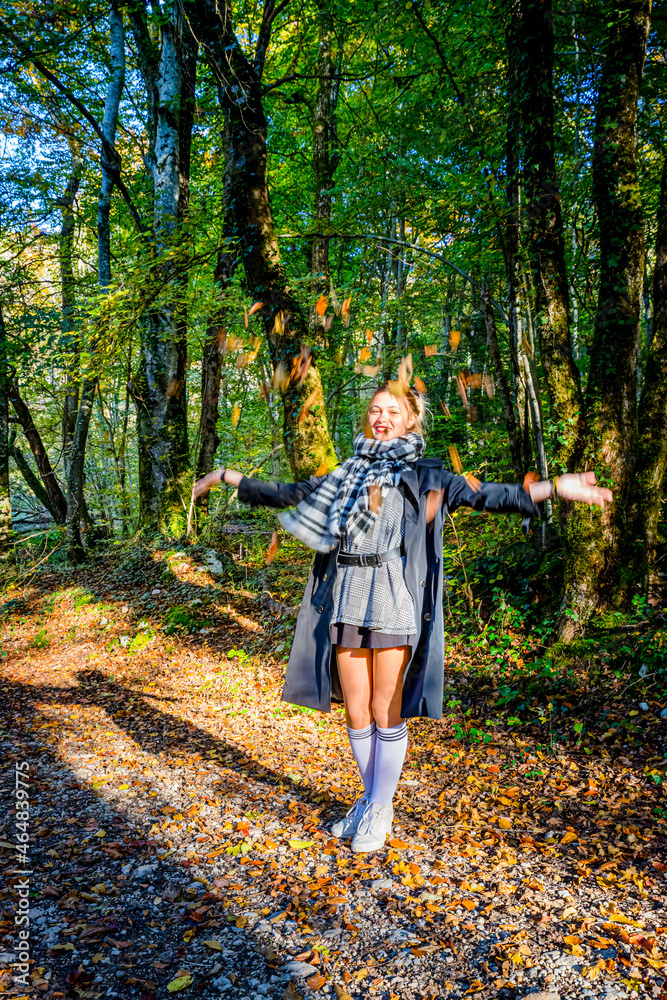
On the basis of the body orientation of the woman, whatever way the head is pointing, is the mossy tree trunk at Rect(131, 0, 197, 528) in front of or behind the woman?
behind

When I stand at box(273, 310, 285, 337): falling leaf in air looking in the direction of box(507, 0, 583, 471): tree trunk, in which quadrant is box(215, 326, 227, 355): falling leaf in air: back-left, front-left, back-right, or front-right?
back-left

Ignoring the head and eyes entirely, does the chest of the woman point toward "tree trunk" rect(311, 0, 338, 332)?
no

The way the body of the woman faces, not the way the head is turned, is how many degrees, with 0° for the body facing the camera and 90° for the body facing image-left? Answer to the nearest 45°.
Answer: approximately 0°

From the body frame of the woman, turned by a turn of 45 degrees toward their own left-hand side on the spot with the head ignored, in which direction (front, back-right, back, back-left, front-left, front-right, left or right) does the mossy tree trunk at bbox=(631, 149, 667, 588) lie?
left
